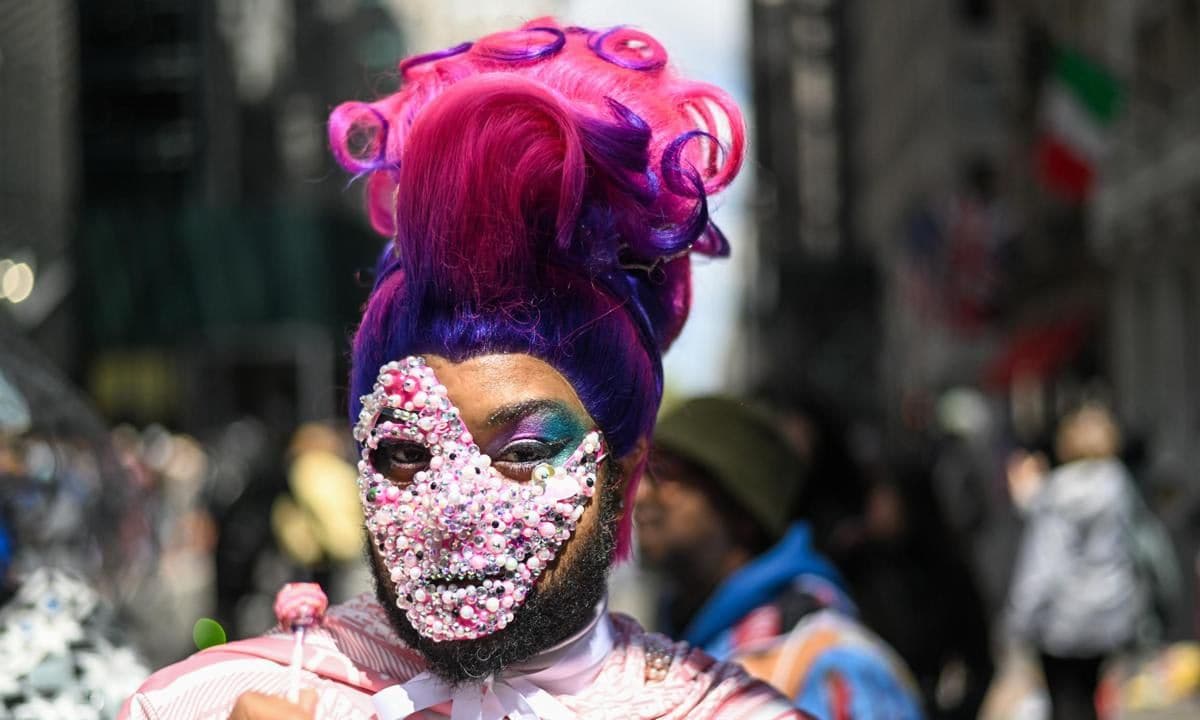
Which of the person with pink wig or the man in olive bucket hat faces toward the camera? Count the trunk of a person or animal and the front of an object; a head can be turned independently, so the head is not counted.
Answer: the person with pink wig

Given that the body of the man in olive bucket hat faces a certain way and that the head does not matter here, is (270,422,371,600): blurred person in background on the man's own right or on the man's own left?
on the man's own right

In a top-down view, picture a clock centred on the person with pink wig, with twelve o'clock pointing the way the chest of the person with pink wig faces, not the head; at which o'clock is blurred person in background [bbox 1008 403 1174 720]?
The blurred person in background is roughly at 7 o'clock from the person with pink wig.

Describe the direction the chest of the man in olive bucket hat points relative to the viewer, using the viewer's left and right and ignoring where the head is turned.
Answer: facing to the left of the viewer

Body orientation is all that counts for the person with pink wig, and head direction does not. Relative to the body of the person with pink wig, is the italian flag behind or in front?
behind

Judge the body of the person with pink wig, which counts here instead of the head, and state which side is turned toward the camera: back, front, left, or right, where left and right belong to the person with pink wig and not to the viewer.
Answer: front

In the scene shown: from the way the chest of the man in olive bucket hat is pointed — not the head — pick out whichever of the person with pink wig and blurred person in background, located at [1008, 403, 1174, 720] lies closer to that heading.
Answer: the person with pink wig

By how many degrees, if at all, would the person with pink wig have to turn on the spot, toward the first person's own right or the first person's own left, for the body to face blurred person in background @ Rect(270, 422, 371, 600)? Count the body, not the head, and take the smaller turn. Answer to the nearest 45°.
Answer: approximately 180°

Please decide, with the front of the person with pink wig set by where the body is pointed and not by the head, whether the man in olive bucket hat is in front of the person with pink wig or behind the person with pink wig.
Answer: behind

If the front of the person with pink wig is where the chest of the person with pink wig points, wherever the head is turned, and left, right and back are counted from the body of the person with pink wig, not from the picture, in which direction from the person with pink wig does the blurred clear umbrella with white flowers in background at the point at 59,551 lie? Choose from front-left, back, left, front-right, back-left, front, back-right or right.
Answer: back-right
